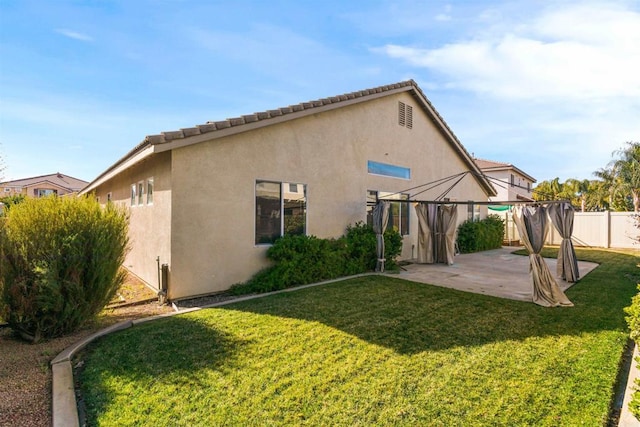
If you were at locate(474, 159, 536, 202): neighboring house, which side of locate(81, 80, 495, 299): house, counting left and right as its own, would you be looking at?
right

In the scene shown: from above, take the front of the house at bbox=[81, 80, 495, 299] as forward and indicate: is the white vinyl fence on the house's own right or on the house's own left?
on the house's own right

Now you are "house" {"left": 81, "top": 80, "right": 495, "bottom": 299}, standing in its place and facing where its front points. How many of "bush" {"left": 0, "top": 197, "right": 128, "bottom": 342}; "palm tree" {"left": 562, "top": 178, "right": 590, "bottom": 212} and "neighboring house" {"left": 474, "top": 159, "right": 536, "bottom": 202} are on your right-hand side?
2

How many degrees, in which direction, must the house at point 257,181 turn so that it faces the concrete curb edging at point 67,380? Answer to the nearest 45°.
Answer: approximately 135° to its left

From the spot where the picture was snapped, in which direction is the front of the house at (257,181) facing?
facing away from the viewer and to the left of the viewer
